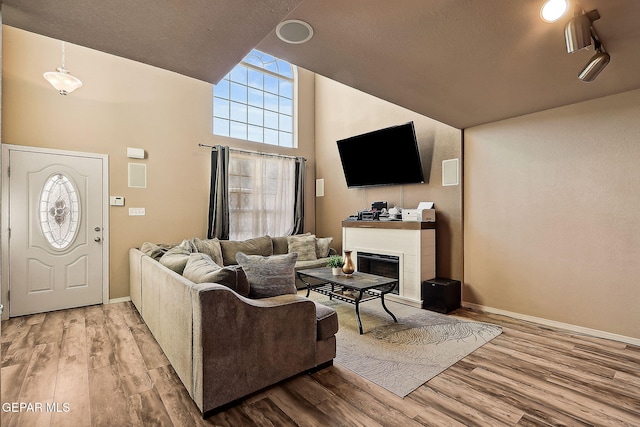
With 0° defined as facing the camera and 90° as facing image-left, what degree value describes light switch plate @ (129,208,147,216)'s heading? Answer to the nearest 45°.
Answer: approximately 0°

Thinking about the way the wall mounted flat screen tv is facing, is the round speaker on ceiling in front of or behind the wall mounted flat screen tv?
in front

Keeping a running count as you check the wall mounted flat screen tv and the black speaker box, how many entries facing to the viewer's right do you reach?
0

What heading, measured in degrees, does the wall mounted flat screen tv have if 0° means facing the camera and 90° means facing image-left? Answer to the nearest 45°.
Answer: approximately 45°

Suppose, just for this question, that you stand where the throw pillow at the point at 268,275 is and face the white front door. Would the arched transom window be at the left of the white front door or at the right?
right

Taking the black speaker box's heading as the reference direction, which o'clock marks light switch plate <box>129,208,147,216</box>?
The light switch plate is roughly at 1 o'clock from the black speaker box.

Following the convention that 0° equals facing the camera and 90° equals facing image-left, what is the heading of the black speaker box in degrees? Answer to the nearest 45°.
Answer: approximately 45°

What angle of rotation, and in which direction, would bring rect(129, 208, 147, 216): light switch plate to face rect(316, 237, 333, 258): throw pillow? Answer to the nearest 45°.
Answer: approximately 90° to its left

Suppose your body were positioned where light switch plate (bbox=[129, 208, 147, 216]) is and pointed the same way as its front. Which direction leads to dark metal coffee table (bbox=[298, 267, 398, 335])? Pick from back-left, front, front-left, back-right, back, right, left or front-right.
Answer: front-left

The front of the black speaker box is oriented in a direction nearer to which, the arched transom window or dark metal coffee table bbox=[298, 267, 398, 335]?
the dark metal coffee table
